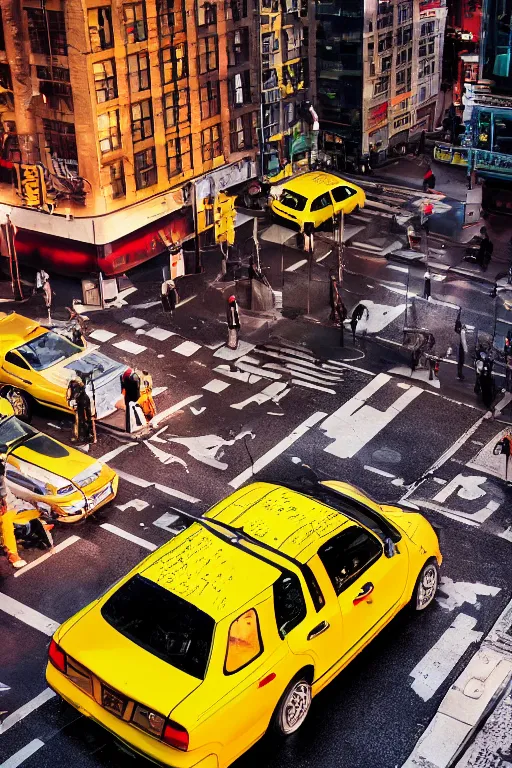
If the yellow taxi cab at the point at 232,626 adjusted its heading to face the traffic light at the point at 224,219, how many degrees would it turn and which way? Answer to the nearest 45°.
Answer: approximately 45° to its left

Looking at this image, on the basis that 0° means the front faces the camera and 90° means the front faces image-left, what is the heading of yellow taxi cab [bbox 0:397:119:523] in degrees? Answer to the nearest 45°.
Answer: approximately 315°

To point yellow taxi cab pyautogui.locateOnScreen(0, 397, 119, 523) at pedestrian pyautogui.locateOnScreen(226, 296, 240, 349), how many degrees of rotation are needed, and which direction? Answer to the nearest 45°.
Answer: approximately 90° to its left

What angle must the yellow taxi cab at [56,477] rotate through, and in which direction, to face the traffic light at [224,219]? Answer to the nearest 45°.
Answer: approximately 90° to its left

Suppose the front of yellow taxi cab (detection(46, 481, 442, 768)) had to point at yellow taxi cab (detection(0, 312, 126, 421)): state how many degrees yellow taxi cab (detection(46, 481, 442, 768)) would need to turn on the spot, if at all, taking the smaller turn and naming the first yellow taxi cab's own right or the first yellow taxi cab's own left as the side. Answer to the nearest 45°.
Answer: approximately 45° to the first yellow taxi cab's own left

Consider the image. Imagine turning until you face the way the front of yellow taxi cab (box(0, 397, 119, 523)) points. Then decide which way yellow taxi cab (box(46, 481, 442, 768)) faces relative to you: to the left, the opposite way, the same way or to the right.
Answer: to the left

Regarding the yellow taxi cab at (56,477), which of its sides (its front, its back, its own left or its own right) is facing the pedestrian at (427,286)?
left

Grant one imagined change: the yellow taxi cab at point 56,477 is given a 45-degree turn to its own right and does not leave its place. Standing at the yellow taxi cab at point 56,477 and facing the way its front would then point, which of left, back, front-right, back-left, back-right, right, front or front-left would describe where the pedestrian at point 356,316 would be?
back-left

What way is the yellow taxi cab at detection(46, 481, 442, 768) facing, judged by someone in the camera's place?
facing away from the viewer and to the right of the viewer

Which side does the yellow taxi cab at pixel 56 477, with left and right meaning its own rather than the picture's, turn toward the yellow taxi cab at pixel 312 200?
left
